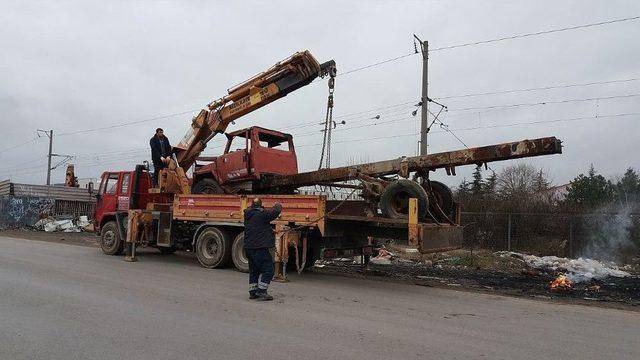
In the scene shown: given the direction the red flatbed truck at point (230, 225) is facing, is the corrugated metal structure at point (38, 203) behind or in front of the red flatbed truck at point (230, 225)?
in front

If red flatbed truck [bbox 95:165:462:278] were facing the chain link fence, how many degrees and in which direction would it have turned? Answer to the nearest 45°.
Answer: approximately 90° to its right

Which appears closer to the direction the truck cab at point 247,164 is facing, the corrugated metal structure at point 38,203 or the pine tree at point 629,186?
the corrugated metal structure

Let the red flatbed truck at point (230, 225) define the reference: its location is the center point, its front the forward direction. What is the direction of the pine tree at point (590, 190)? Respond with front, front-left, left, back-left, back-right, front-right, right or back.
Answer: right

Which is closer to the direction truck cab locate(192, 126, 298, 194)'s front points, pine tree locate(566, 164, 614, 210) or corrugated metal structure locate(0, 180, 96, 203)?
the corrugated metal structure

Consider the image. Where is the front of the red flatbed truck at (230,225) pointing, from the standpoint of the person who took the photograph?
facing away from the viewer and to the left of the viewer

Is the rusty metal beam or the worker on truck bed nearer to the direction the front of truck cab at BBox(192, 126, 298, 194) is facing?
the worker on truck bed

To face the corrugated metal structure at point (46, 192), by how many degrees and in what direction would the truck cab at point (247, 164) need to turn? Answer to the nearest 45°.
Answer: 0° — it already faces it

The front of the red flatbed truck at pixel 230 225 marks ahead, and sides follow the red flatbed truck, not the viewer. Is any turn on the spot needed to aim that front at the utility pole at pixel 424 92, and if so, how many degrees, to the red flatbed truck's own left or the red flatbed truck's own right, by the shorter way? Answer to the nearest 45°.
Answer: approximately 90° to the red flatbed truck's own right

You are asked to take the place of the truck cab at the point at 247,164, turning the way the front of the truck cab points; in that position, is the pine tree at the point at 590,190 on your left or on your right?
on your right
